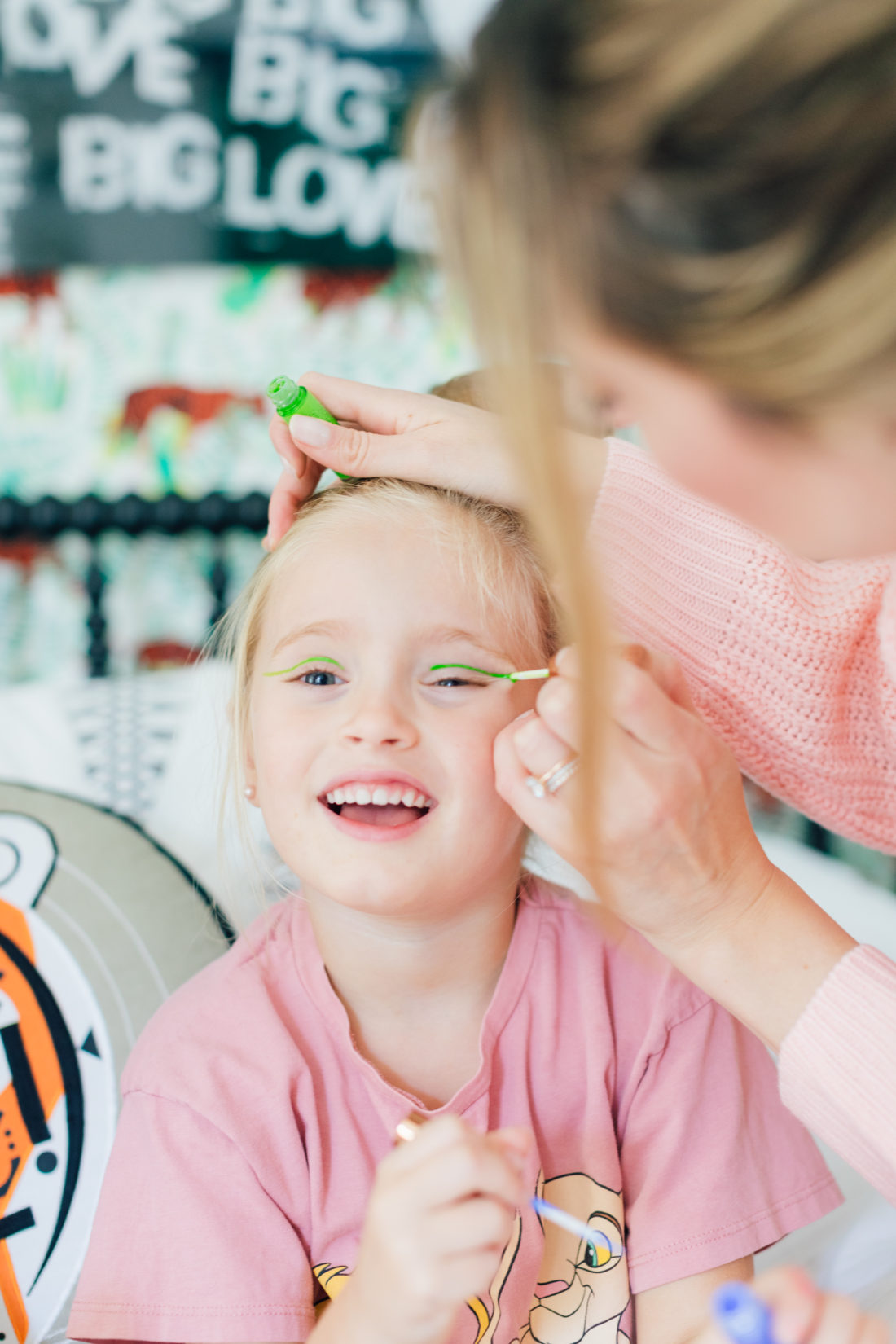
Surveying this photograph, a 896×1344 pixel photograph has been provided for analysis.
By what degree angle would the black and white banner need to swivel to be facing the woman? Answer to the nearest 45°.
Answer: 0° — it already faces them

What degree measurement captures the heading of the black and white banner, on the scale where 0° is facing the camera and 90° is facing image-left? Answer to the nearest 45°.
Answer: approximately 0°

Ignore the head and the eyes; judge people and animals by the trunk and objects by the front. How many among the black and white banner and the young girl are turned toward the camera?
2

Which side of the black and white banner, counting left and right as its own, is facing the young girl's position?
front

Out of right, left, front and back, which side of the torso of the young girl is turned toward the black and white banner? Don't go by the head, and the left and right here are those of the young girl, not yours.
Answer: back
